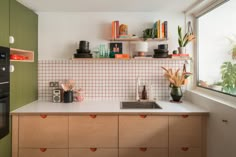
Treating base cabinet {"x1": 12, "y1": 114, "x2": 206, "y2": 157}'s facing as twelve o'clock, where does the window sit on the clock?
The window is roughly at 9 o'clock from the base cabinet.

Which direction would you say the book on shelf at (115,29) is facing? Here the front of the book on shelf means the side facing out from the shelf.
toward the camera

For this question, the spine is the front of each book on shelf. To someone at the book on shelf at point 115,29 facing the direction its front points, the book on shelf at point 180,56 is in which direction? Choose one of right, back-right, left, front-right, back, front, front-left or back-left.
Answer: left

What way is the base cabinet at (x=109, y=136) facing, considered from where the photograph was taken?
facing the viewer

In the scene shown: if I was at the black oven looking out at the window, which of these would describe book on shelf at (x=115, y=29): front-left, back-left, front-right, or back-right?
front-left

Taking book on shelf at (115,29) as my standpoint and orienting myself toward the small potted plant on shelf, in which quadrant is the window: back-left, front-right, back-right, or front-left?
front-right

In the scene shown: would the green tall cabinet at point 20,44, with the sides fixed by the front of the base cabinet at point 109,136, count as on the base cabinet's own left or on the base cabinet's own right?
on the base cabinet's own right

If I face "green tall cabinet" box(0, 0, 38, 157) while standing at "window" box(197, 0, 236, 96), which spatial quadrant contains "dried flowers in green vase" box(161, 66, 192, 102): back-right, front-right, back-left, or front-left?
front-right
